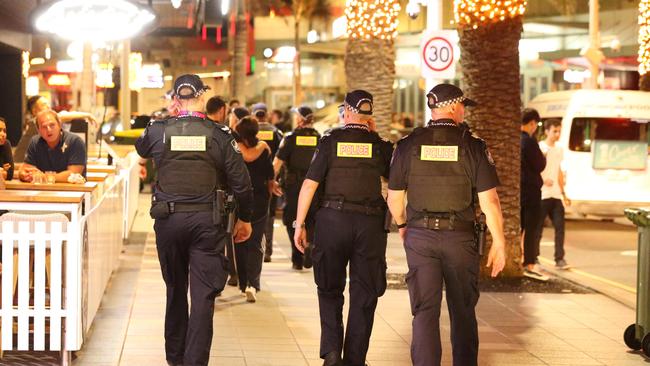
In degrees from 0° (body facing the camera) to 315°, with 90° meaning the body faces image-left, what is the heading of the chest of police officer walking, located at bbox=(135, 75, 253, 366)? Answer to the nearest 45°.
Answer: approximately 180°

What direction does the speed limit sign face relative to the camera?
toward the camera

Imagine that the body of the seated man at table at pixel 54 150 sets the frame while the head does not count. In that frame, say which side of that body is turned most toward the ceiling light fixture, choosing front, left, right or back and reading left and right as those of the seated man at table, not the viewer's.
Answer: back

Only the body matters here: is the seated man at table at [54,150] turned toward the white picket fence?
yes

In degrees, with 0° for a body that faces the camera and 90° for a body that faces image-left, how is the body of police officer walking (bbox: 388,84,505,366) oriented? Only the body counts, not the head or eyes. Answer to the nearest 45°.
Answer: approximately 180°

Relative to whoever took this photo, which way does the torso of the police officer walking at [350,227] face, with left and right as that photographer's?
facing away from the viewer

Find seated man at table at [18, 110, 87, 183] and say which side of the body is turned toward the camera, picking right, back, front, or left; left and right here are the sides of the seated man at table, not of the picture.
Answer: front

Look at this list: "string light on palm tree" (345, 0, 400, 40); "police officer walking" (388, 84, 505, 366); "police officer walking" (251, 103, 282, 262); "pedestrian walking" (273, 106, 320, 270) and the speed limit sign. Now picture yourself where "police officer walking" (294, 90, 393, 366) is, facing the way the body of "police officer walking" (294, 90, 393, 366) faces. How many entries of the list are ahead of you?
4

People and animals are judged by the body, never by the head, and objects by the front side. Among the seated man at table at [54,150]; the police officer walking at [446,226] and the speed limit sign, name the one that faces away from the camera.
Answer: the police officer walking

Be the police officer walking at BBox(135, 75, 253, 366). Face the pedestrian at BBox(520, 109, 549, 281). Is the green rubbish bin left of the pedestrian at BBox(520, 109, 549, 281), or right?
right

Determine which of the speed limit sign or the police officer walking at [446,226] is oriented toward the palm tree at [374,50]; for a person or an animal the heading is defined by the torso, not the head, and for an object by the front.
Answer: the police officer walking

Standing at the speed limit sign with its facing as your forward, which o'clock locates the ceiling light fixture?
The ceiling light fixture is roughly at 2 o'clock from the speed limit sign.

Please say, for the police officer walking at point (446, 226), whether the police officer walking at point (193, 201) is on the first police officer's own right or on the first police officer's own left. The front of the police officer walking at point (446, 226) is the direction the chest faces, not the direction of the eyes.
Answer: on the first police officer's own left
